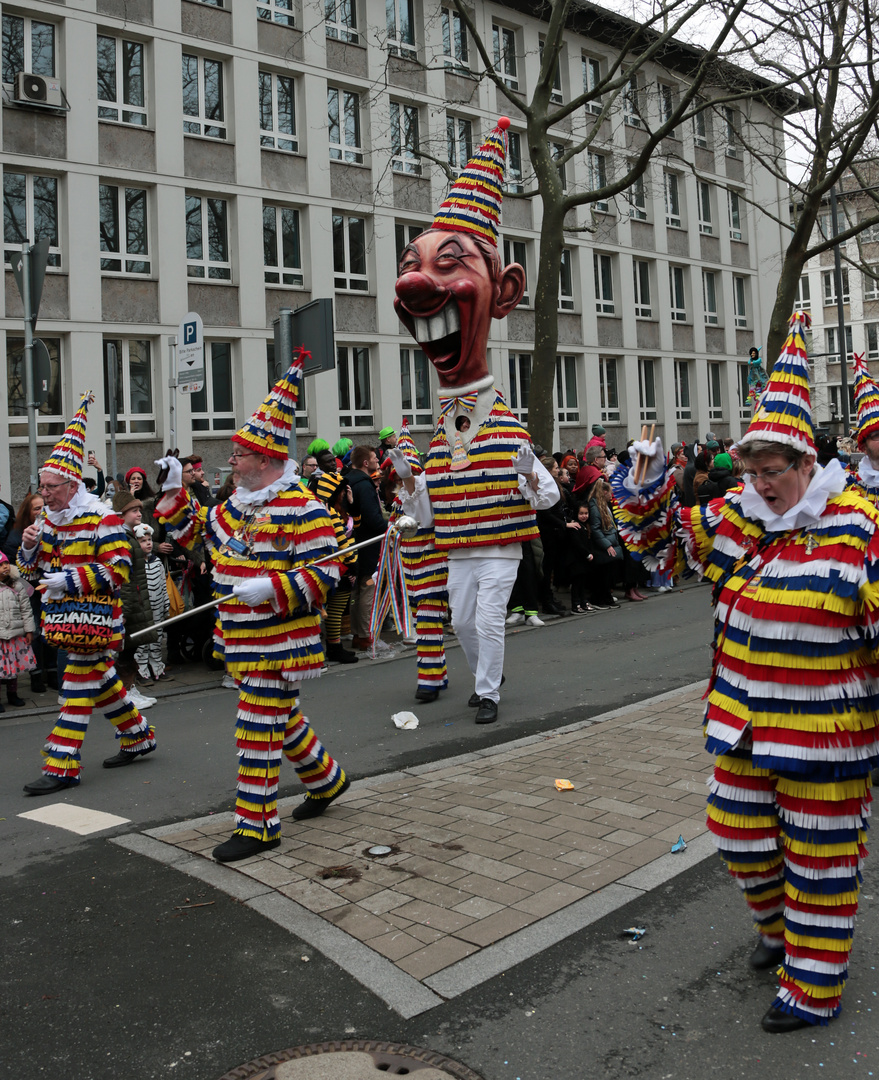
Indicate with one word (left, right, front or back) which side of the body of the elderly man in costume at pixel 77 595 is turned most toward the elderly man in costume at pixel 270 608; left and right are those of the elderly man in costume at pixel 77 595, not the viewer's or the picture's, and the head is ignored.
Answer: left

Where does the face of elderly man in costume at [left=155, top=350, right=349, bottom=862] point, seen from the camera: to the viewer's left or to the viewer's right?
to the viewer's left

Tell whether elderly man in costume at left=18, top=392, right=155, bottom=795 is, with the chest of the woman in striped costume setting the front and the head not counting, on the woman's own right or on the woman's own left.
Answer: on the woman's own right

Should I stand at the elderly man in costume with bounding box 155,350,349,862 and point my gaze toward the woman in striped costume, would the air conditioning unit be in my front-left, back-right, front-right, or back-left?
back-left

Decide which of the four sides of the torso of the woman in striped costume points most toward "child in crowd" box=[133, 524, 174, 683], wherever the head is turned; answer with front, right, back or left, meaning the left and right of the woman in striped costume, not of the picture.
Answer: right

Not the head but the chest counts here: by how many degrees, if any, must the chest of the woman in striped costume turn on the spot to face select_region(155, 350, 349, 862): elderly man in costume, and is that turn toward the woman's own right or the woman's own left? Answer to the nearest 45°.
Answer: approximately 90° to the woman's own right

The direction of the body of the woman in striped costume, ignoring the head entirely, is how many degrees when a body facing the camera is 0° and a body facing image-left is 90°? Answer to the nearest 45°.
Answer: approximately 45°

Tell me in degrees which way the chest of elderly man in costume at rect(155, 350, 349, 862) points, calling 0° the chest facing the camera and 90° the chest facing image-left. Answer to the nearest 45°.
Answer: approximately 45°

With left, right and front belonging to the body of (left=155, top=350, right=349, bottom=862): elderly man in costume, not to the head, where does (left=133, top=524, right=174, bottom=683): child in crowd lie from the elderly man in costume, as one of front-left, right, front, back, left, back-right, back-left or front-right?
back-right

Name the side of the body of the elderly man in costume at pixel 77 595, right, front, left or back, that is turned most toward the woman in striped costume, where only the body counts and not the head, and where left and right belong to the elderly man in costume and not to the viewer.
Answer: left

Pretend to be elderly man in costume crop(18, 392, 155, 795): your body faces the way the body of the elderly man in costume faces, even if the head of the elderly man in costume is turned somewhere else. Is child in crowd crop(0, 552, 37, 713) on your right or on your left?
on your right
